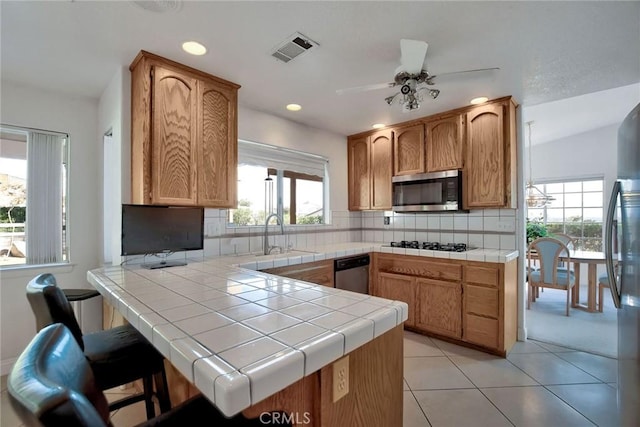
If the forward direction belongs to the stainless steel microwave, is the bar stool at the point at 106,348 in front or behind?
in front

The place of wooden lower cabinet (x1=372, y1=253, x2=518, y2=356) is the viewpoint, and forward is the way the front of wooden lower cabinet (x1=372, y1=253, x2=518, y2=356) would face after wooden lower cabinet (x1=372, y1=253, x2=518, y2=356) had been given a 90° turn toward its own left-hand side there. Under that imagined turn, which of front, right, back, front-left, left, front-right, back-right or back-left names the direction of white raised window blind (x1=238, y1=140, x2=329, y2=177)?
back-right

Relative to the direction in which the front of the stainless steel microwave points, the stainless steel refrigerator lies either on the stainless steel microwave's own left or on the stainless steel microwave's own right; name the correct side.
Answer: on the stainless steel microwave's own left

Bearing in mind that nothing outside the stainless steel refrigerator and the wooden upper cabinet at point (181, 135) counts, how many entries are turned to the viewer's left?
1

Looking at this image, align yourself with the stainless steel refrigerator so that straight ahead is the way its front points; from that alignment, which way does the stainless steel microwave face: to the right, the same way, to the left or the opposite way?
to the left

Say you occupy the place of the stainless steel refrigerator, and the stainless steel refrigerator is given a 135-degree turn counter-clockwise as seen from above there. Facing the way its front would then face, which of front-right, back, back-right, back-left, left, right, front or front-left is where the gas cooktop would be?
back

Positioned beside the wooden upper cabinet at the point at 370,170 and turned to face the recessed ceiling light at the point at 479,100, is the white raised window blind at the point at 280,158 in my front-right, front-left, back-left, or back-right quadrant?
back-right

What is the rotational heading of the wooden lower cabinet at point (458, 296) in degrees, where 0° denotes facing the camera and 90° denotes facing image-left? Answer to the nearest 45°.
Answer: approximately 45°

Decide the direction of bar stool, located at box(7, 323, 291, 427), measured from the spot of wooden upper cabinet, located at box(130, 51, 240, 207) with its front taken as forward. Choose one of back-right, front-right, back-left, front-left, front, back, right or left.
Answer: front-right

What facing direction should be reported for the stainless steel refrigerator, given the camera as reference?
facing to the left of the viewer
